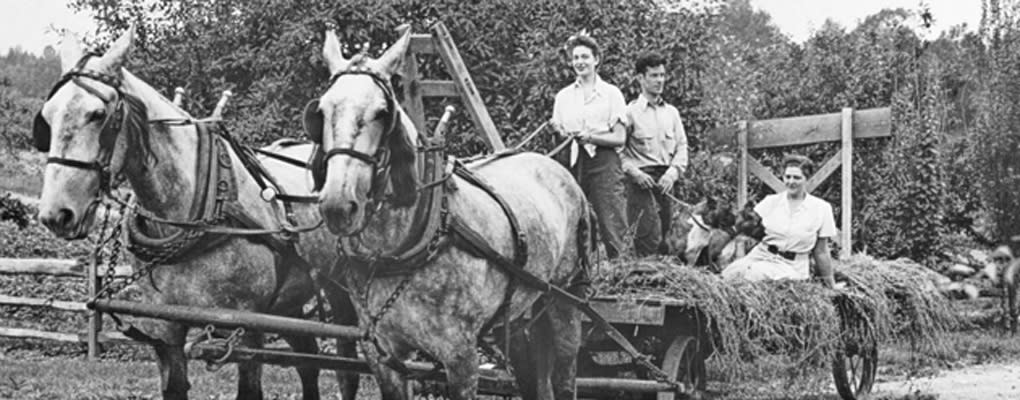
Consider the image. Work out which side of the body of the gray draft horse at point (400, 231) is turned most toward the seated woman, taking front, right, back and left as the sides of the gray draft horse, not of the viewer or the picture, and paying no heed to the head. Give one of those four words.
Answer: back

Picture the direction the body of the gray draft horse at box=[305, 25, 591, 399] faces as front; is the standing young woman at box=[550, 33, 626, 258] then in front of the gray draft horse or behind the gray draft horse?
behind

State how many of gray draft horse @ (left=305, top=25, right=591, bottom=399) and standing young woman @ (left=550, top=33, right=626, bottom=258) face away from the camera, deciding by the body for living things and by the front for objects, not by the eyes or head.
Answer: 0

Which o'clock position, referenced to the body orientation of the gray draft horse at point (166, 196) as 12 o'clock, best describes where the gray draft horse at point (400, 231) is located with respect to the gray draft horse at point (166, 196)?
the gray draft horse at point (400, 231) is roughly at 9 o'clock from the gray draft horse at point (166, 196).

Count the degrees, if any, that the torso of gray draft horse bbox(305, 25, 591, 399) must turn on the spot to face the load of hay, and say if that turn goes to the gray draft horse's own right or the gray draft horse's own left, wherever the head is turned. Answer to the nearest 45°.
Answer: approximately 180°

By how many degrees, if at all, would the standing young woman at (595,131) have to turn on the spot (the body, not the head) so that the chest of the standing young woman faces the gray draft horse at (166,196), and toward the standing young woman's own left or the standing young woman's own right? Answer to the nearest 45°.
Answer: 0° — they already face it

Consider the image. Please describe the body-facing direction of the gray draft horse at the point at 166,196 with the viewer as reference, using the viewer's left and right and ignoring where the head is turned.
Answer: facing the viewer and to the left of the viewer
